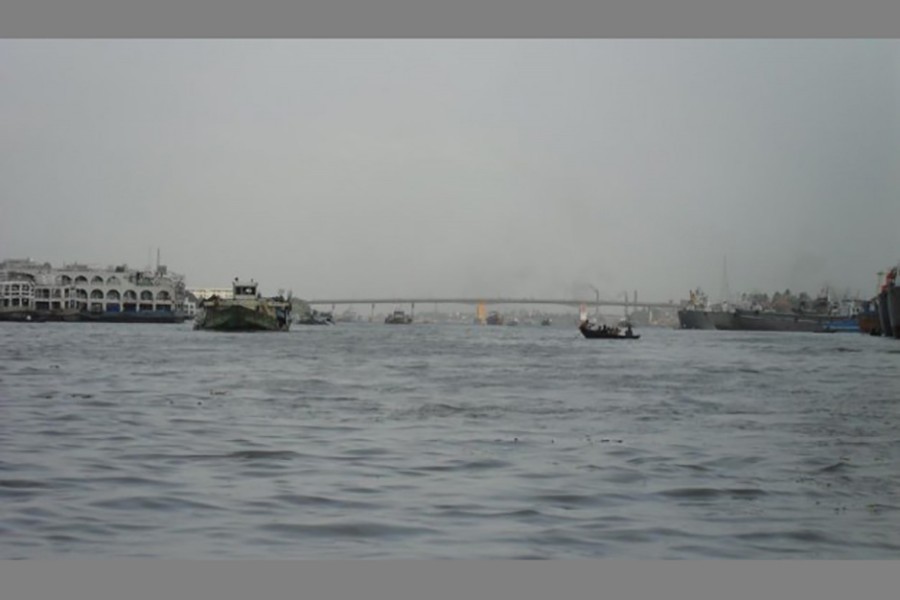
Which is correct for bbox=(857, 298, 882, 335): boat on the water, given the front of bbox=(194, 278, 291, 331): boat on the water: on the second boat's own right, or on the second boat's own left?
on the second boat's own left

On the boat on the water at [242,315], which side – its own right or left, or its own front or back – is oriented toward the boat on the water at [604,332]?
left

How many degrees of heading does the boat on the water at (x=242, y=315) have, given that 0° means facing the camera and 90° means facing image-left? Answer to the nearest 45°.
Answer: approximately 0°
